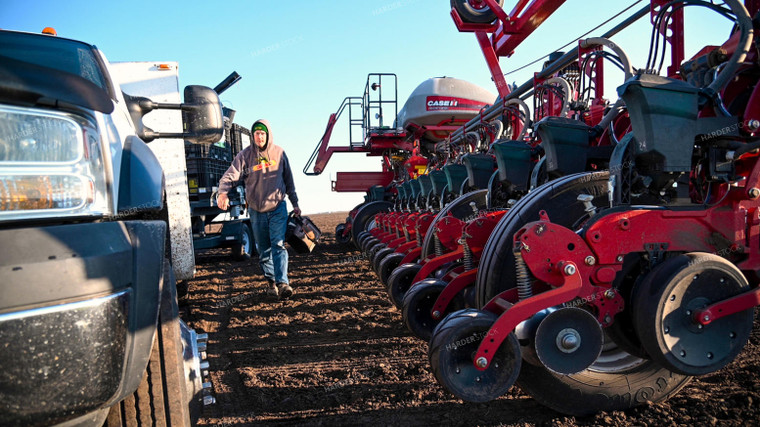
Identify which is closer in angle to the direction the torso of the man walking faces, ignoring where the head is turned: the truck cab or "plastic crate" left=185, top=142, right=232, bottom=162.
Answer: the truck cab

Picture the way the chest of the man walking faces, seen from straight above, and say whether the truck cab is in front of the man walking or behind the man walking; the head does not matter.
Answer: in front

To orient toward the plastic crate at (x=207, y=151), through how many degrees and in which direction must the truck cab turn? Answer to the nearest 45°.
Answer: approximately 180°

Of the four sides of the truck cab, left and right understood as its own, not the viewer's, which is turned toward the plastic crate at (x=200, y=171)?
back

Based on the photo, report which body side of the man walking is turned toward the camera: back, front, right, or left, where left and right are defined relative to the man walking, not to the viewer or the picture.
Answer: front

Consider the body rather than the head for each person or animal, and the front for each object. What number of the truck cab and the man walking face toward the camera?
2

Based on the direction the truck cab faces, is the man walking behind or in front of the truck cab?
behind

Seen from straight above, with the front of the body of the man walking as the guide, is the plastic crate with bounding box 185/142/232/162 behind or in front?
behind

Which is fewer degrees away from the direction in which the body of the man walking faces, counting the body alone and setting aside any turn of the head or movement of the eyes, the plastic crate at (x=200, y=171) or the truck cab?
the truck cab

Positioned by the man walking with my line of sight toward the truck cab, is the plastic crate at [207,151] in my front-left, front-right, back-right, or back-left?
back-right
